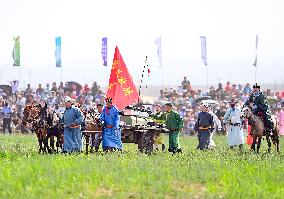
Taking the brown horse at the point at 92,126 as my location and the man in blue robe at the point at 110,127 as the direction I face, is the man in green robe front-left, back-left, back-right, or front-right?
front-left

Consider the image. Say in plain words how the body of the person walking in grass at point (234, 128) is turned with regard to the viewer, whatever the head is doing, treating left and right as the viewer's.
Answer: facing the viewer and to the left of the viewer

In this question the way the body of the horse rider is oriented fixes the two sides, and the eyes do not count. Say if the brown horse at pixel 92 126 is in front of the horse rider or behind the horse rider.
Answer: in front
